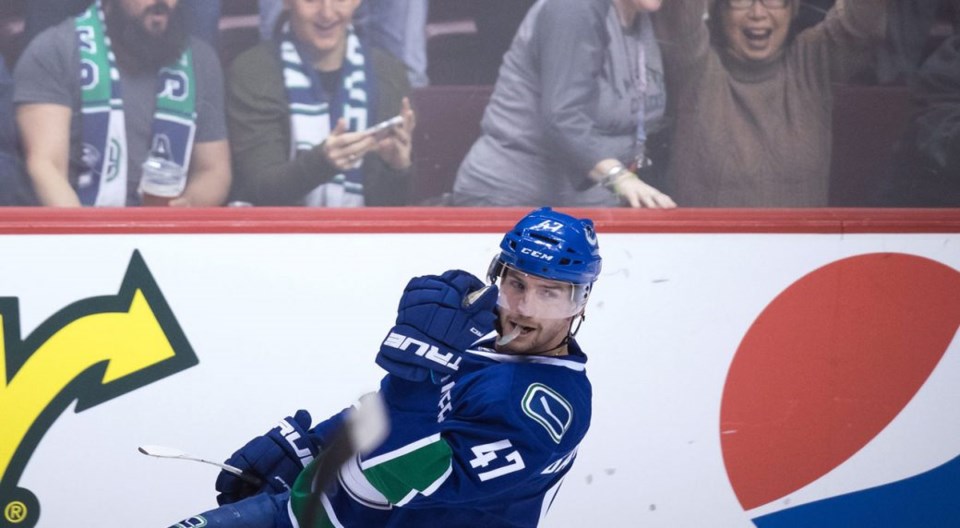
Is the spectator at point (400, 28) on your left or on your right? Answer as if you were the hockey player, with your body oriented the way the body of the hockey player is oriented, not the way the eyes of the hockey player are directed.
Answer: on your right

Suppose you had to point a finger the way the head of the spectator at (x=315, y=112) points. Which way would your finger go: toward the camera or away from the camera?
toward the camera

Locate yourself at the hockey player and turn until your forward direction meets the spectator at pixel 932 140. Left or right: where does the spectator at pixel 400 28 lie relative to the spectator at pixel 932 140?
left

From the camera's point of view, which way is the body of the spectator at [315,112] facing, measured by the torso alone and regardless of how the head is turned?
toward the camera

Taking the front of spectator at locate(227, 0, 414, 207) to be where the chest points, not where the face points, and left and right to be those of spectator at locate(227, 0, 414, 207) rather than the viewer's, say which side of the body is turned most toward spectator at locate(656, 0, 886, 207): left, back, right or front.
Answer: left

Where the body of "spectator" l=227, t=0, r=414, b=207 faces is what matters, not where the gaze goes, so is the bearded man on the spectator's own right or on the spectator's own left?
on the spectator's own right

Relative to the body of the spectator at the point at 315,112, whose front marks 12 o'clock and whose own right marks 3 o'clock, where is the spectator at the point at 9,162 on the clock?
the spectator at the point at 9,162 is roughly at 3 o'clock from the spectator at the point at 315,112.

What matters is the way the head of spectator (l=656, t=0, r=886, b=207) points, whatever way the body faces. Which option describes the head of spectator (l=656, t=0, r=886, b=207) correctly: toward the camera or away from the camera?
toward the camera

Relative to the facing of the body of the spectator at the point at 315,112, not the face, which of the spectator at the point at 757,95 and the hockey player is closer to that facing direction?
the hockey player
